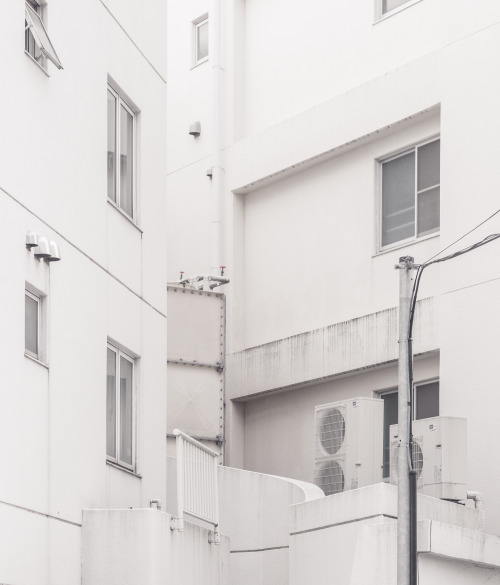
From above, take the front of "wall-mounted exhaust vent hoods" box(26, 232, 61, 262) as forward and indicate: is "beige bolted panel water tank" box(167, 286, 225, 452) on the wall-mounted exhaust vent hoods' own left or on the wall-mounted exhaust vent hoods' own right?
on the wall-mounted exhaust vent hoods' own left

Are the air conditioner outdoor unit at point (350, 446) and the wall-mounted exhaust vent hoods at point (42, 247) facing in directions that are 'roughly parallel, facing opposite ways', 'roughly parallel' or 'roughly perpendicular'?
roughly perpendicular

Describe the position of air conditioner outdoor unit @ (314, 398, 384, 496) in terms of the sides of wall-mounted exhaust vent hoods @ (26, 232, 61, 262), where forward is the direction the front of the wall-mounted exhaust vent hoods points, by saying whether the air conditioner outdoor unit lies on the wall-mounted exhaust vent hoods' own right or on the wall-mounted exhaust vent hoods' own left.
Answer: on the wall-mounted exhaust vent hoods' own left

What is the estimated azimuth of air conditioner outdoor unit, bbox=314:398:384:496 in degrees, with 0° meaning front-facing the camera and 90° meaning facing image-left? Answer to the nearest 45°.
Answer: approximately 45°

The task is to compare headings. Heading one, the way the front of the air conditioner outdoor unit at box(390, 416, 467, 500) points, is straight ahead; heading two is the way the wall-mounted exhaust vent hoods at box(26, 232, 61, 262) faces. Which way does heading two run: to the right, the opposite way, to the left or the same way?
to the left

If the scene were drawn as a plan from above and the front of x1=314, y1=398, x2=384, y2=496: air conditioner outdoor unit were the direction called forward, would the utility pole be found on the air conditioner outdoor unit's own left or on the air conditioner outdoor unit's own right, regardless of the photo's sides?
on the air conditioner outdoor unit's own left

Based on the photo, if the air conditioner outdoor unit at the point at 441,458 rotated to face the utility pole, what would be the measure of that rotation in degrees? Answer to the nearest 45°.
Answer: approximately 45° to its left

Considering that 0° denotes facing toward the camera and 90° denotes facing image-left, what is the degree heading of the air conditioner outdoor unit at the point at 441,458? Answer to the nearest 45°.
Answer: approximately 45°

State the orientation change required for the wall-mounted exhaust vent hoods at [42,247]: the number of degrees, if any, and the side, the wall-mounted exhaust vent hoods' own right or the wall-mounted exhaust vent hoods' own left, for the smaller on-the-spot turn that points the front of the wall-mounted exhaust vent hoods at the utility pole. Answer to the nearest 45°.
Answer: approximately 45° to the wall-mounted exhaust vent hoods' own left
